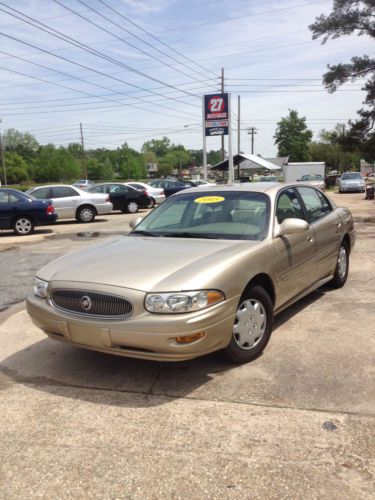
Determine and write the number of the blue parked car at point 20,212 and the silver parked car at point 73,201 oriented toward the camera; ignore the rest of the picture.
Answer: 0

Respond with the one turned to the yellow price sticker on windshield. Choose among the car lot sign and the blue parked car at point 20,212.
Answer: the car lot sign

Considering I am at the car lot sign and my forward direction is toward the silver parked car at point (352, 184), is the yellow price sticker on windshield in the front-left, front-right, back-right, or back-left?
back-right

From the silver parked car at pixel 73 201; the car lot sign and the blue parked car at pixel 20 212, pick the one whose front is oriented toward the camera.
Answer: the car lot sign

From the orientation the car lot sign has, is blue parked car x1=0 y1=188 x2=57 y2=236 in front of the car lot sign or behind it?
in front

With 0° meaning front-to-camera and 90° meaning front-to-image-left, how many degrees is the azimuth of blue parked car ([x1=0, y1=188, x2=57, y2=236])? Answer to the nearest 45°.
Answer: approximately 90°

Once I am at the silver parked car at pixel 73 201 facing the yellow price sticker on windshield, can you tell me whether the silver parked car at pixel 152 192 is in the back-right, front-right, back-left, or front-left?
back-left

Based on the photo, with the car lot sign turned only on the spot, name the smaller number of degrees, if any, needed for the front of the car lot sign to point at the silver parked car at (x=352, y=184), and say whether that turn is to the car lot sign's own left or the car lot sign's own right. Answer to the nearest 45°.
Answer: approximately 135° to the car lot sign's own left

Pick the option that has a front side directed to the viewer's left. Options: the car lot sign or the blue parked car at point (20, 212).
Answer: the blue parked car

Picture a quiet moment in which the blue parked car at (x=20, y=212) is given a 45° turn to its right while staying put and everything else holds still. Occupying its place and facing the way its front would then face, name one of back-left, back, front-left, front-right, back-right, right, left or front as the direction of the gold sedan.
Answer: back-left

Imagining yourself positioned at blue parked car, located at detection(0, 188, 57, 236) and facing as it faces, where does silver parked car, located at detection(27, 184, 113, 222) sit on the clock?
The silver parked car is roughly at 4 o'clock from the blue parked car.

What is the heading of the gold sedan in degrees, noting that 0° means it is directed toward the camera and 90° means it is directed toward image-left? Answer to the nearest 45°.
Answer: approximately 45°

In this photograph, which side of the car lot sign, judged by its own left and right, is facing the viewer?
front
